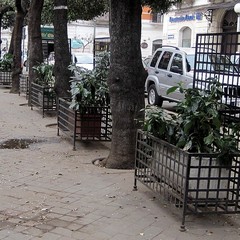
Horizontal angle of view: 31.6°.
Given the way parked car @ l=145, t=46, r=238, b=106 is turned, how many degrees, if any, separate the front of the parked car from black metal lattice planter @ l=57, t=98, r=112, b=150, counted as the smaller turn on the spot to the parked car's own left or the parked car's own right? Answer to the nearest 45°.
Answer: approximately 45° to the parked car's own right

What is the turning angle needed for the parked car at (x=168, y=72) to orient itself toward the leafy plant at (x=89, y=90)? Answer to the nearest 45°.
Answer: approximately 45° to its right

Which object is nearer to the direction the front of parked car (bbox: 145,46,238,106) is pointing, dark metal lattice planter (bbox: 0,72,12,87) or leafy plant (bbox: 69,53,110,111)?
the leafy plant

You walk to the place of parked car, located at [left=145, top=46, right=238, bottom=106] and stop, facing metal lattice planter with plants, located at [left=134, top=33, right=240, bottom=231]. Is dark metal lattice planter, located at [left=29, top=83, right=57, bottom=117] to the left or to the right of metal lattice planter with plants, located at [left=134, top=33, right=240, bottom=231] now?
right
